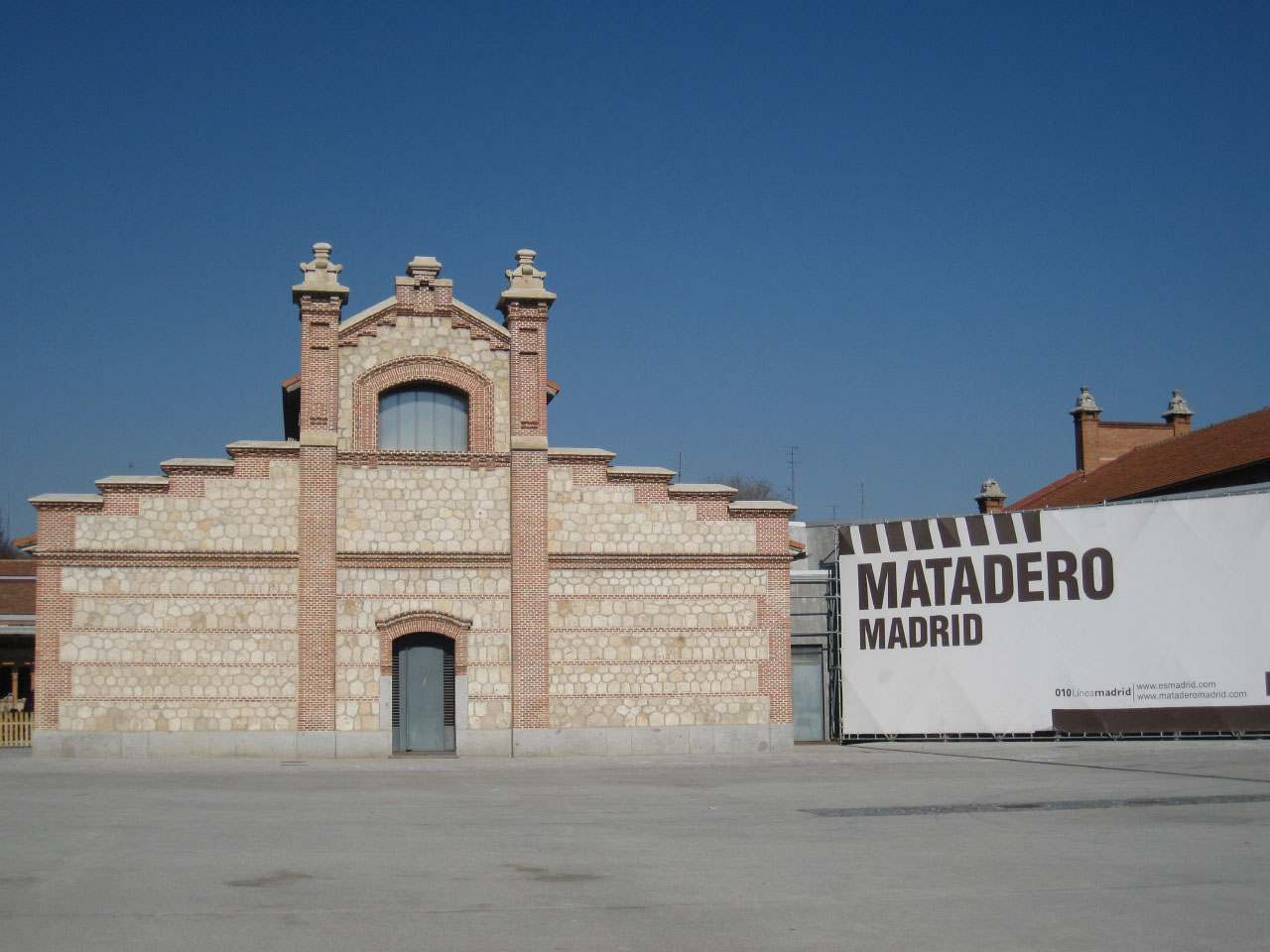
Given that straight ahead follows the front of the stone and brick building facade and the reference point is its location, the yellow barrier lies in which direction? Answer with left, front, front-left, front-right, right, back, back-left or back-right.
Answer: back-right

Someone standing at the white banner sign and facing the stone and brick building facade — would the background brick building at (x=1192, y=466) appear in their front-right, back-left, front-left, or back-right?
back-right

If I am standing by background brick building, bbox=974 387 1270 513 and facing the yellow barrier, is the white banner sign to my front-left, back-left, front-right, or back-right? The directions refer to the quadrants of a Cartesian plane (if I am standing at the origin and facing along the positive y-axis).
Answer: front-left

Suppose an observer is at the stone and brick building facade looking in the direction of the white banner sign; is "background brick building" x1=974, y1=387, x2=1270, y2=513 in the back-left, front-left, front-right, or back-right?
front-left

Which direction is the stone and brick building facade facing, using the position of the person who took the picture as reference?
facing the viewer

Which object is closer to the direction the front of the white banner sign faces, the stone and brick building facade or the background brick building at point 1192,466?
the stone and brick building facade

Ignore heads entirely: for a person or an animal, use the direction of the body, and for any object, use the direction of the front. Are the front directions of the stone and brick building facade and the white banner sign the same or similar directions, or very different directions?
same or similar directions

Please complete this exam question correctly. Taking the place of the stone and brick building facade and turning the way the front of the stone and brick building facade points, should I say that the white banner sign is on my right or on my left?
on my left

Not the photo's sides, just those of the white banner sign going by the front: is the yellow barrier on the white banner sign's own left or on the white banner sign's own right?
on the white banner sign's own right

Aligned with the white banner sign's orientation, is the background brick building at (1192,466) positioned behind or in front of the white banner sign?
behind
